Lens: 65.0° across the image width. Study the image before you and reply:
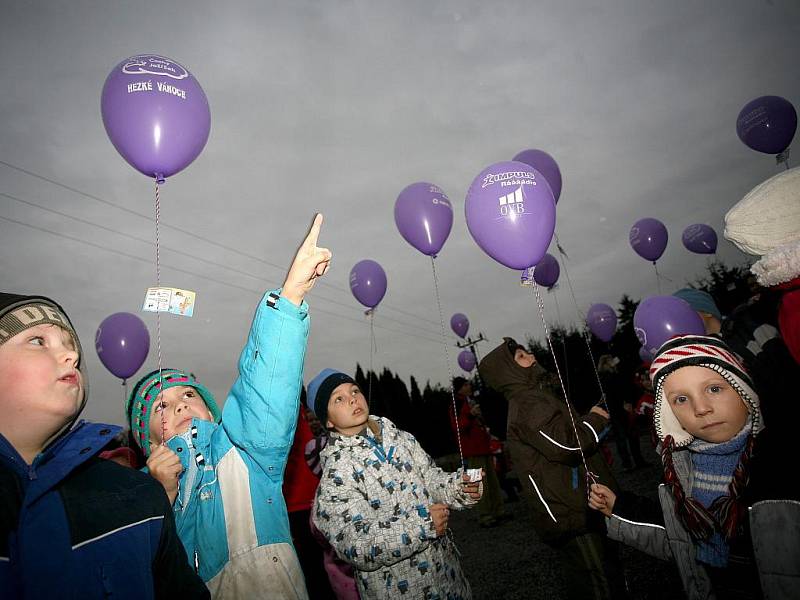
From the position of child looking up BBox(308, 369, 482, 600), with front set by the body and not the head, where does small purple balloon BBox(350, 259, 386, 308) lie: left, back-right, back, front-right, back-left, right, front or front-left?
back-left

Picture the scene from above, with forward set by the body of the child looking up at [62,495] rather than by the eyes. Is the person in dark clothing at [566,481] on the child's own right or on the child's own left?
on the child's own left

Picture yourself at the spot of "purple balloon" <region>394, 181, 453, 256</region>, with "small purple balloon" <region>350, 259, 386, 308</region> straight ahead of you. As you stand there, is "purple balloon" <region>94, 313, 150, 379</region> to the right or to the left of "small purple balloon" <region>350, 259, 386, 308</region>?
left

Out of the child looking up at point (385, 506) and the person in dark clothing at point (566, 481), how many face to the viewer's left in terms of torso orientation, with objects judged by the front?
0

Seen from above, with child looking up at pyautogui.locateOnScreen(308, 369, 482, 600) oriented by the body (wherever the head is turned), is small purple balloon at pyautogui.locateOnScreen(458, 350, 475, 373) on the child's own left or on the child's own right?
on the child's own left
